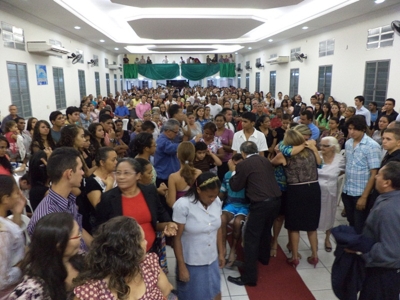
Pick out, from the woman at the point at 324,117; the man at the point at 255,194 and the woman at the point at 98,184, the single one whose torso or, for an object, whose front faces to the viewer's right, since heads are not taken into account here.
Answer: the woman at the point at 98,184

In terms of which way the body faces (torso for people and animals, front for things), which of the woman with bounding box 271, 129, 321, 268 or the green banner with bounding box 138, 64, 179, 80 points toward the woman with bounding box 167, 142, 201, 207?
the green banner

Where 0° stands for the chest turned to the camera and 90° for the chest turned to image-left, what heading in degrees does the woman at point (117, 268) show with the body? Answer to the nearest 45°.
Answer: approximately 225°

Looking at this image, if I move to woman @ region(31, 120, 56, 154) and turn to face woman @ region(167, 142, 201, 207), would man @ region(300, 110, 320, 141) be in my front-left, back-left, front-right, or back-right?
front-left

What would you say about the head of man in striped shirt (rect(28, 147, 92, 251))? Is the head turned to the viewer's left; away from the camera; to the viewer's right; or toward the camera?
to the viewer's right

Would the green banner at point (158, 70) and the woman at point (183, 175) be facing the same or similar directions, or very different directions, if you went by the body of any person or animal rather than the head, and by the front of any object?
very different directions

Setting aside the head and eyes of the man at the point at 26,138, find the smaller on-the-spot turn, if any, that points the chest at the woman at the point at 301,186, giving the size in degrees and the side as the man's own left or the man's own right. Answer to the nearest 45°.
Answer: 0° — they already face them

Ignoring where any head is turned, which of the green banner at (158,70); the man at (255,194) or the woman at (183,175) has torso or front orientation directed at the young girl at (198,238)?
the green banner

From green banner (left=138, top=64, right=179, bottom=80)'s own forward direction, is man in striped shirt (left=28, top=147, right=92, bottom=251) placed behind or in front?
in front

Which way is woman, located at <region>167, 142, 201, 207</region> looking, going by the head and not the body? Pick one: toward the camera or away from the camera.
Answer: away from the camera

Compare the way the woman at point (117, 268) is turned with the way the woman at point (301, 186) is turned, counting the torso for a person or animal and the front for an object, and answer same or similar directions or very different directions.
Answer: same or similar directions

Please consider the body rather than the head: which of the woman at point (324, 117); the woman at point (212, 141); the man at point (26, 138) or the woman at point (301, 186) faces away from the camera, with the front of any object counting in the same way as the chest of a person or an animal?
the woman at point (301, 186)

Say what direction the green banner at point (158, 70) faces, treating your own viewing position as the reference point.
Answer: facing the viewer

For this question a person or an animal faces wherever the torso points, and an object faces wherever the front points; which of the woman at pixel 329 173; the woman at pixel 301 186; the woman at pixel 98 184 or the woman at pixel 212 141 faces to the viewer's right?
the woman at pixel 98 184

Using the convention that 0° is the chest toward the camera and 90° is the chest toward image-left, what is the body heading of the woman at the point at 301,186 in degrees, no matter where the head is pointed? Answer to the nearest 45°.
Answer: approximately 180°

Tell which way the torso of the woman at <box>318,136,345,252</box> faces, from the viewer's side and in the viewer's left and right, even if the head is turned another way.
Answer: facing the viewer and to the left of the viewer

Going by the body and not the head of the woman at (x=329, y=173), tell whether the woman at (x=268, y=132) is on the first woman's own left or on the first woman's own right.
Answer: on the first woman's own right

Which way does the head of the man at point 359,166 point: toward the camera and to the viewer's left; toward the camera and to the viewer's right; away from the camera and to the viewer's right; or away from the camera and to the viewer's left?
toward the camera and to the viewer's left

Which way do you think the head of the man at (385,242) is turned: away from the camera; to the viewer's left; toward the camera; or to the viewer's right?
to the viewer's left

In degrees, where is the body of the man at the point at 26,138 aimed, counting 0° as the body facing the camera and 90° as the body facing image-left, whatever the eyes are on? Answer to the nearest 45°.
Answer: approximately 315°
